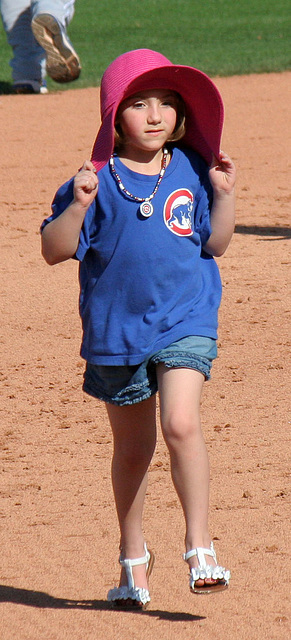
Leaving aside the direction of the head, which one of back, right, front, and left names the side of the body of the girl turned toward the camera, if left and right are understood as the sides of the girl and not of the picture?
front
